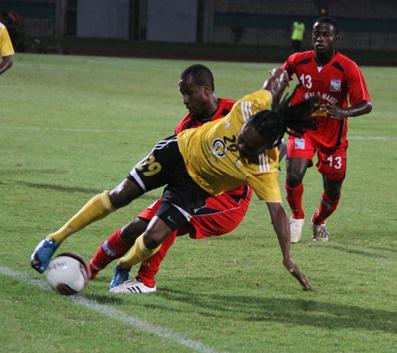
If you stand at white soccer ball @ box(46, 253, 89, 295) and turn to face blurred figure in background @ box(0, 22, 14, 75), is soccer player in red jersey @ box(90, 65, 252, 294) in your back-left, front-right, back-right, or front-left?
front-right

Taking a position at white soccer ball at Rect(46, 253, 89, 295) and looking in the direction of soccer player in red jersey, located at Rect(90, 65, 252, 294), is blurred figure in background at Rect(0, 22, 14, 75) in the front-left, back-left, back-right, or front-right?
front-left

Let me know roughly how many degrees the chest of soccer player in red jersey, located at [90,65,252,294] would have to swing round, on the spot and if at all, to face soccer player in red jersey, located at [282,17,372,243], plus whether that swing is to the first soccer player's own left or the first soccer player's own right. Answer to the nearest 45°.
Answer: approximately 180°

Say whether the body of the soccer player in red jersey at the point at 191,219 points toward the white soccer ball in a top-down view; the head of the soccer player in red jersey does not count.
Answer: yes

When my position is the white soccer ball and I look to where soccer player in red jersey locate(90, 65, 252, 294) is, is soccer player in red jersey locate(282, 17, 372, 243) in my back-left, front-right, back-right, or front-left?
front-left

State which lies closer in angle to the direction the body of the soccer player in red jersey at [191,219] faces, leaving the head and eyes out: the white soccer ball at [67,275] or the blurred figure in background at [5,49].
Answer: the white soccer ball

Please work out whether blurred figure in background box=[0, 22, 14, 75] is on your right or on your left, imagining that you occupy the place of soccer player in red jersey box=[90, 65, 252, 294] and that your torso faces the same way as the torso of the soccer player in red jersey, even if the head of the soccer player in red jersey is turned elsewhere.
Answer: on your right

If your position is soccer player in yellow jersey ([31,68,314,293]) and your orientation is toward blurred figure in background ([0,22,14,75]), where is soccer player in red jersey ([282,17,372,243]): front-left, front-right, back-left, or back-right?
front-right
